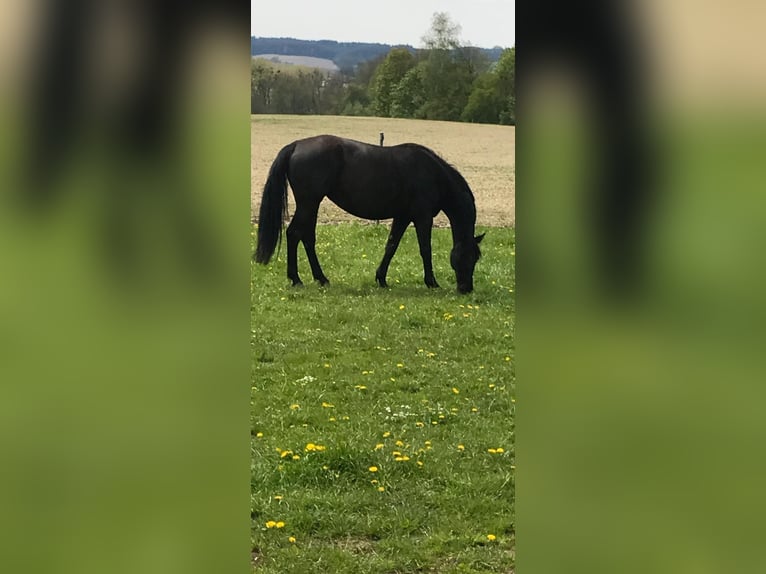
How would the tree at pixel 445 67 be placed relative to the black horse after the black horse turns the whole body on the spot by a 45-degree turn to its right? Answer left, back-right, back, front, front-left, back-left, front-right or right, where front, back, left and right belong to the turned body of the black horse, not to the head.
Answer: back-left

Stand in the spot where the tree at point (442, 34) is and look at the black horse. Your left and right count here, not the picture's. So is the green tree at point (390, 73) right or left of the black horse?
right

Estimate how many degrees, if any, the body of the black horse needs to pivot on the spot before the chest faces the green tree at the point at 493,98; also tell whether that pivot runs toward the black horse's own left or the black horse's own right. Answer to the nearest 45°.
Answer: approximately 90° to the black horse's own left

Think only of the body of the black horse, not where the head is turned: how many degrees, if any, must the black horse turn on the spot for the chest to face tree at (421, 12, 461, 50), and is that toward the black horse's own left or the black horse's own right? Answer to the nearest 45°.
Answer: approximately 90° to the black horse's own left

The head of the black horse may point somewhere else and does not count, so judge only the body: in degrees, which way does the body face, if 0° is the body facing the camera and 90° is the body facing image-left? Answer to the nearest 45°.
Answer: approximately 270°

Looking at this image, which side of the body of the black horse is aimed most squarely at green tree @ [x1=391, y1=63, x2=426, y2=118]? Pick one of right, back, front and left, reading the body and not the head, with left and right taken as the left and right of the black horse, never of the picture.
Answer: left

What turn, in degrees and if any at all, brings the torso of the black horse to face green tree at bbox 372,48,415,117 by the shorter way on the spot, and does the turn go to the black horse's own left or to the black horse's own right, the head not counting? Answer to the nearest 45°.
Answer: approximately 90° to the black horse's own left

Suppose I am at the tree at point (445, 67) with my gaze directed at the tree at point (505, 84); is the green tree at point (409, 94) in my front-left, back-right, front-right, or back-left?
back-right

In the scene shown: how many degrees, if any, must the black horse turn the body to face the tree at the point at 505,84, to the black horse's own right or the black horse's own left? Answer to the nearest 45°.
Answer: approximately 90° to the black horse's own left
